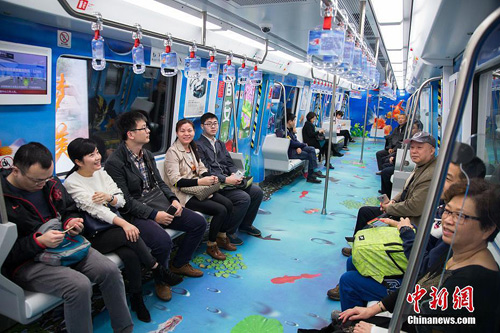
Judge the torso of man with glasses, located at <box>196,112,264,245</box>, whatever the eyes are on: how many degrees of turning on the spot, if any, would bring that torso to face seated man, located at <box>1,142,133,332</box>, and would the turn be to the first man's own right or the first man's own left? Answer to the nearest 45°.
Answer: approximately 90° to the first man's own right

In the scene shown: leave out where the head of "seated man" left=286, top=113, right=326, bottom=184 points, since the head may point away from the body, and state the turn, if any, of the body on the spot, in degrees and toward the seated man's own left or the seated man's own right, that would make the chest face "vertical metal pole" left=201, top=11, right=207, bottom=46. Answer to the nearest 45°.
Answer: approximately 90° to the seated man's own right

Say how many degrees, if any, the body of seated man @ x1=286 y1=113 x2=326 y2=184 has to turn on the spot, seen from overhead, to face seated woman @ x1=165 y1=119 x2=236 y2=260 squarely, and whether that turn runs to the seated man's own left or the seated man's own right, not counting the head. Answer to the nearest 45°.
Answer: approximately 90° to the seated man's own right

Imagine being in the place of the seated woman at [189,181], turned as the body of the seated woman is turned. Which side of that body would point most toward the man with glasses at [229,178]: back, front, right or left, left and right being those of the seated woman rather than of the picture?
left

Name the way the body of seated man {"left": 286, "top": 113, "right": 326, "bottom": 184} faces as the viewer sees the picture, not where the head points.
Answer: to the viewer's right

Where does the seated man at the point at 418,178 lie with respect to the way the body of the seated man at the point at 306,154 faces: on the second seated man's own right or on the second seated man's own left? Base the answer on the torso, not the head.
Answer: on the second seated man's own right

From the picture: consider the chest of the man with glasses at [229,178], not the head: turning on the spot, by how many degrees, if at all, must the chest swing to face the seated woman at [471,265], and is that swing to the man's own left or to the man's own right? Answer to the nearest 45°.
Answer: approximately 45° to the man's own right

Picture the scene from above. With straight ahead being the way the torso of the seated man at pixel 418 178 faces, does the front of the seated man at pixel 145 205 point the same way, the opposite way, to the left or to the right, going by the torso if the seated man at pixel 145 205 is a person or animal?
the opposite way

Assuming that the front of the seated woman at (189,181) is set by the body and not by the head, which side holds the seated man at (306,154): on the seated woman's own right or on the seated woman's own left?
on the seated woman's own left

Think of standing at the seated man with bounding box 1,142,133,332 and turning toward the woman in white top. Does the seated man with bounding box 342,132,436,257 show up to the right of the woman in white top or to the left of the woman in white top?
right

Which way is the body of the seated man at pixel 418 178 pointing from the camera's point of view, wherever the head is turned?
to the viewer's left

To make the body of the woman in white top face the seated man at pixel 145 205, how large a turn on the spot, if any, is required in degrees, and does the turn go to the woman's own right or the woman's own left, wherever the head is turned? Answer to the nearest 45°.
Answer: approximately 90° to the woman's own left

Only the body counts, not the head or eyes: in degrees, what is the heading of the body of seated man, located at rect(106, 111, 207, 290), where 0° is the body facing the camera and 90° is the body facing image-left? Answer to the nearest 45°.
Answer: approximately 315°

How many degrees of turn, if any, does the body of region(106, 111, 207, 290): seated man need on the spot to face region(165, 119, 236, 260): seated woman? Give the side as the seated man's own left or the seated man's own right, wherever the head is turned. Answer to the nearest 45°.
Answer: approximately 90° to the seated man's own left
